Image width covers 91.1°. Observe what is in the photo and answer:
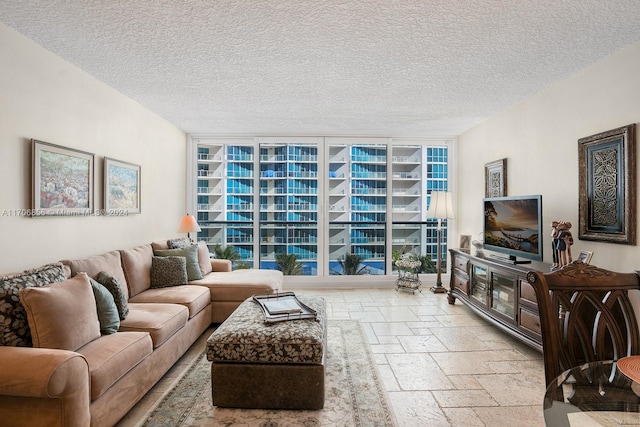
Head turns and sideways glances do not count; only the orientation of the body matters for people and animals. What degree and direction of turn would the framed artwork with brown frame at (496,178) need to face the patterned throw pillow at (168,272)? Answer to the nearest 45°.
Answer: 0° — it already faces it

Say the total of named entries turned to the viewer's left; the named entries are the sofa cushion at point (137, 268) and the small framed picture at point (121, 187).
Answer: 0

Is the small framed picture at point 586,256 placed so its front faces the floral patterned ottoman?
yes

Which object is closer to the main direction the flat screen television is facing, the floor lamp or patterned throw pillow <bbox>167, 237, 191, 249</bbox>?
the patterned throw pillow

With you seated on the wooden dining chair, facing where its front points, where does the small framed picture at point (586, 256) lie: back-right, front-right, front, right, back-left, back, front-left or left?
back-left

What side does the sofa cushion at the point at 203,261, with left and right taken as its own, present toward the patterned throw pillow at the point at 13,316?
right

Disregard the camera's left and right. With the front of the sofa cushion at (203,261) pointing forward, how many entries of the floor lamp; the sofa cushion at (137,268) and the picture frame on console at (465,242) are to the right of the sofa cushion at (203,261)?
1

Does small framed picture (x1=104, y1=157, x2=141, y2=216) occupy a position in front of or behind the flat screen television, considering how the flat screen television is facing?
in front

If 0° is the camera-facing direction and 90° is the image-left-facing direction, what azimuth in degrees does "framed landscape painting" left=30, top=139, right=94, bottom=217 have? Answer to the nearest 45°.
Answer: approximately 315°

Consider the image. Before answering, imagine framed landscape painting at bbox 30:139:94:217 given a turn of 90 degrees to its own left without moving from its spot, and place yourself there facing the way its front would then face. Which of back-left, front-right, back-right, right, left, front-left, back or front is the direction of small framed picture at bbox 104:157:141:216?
front

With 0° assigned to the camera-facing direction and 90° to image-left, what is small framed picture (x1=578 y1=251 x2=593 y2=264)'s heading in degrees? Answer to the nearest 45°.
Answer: approximately 45°

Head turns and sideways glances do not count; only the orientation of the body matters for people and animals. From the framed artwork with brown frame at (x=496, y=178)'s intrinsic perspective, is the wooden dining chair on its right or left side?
on its left

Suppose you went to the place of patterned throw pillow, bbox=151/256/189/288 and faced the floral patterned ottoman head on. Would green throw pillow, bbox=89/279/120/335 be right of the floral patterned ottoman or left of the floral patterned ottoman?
right

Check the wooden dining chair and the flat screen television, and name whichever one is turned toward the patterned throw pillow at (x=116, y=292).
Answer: the flat screen television

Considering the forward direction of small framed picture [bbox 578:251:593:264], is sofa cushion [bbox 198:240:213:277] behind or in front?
in front

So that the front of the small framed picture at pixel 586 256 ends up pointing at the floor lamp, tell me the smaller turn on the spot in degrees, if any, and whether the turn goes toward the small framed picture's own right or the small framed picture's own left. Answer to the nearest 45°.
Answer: approximately 90° to the small framed picture's own right
